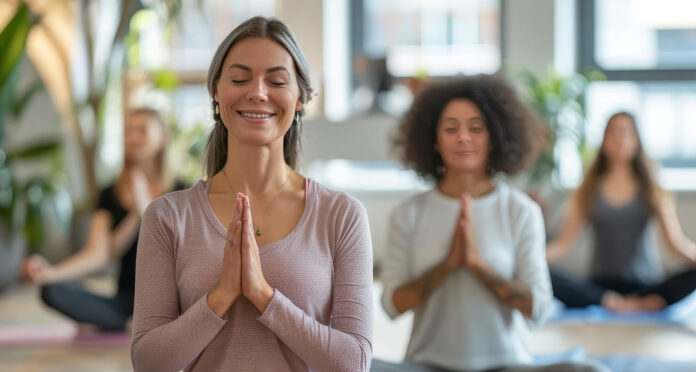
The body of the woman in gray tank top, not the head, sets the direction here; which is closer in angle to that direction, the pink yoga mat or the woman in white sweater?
the woman in white sweater

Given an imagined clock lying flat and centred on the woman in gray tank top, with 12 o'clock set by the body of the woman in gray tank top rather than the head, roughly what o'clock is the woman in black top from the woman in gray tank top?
The woman in black top is roughly at 2 o'clock from the woman in gray tank top.

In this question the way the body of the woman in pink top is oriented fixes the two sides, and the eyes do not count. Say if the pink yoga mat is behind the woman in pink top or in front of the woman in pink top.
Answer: behind

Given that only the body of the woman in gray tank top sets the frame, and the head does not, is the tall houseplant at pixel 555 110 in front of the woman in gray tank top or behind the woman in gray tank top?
behind

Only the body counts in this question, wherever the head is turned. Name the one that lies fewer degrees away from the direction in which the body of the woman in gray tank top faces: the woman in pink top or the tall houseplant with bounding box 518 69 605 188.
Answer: the woman in pink top

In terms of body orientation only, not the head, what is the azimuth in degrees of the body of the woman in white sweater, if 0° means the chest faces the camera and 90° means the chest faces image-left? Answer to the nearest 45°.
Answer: approximately 0°

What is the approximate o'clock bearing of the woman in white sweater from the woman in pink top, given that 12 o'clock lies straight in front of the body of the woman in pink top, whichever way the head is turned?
The woman in white sweater is roughly at 7 o'clock from the woman in pink top.

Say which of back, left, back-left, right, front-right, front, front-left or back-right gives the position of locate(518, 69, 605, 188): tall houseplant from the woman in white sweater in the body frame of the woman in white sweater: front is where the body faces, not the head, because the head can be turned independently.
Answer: back

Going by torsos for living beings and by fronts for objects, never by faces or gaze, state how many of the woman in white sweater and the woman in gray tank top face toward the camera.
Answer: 2

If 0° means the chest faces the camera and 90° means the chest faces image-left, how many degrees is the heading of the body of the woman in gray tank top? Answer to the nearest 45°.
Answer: approximately 0°
